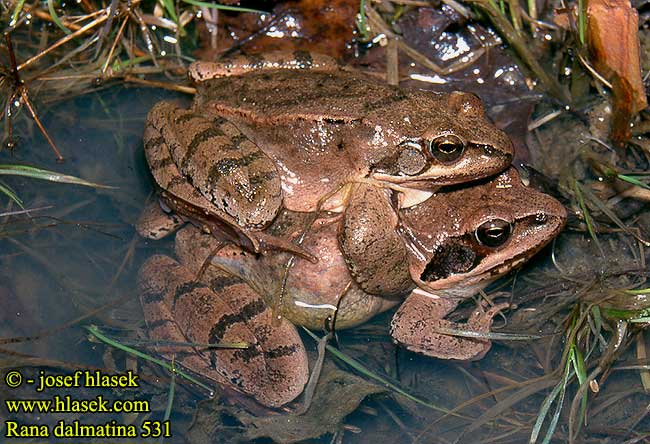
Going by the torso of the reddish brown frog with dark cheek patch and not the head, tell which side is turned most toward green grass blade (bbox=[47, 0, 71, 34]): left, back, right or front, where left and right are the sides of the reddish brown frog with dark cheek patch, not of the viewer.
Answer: back

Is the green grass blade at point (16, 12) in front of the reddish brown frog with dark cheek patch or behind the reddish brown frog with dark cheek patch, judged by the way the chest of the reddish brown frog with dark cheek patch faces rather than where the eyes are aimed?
behind

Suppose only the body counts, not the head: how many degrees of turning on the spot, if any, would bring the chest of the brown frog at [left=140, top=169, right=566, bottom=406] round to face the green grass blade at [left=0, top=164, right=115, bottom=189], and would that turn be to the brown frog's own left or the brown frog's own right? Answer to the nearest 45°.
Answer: approximately 180°

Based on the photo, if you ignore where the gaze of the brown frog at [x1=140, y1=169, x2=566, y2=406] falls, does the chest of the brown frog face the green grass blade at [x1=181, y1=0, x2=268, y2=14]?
no

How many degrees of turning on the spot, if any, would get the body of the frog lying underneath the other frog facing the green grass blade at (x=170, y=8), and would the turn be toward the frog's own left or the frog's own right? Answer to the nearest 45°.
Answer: approximately 135° to the frog's own left

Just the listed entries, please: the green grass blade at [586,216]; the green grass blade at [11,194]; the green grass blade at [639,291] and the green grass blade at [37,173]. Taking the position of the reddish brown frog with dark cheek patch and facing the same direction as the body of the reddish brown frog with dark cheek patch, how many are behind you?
2

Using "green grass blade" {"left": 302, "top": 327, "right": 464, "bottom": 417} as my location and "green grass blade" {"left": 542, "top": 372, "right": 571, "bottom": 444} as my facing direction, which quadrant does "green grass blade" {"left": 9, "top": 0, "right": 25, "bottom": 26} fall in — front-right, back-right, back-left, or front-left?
back-left

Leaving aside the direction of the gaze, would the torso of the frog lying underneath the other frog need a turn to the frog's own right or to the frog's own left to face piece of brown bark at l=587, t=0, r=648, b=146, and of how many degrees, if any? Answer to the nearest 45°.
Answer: approximately 45° to the frog's own left

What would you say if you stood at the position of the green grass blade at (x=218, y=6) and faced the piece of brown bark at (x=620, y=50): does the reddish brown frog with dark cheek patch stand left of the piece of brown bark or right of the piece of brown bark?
right

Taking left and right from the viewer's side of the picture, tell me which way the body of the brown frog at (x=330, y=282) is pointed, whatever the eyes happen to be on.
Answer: facing to the right of the viewer

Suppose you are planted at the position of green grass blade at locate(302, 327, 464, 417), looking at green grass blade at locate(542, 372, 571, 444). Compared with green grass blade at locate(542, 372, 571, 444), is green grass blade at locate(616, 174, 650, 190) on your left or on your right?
left

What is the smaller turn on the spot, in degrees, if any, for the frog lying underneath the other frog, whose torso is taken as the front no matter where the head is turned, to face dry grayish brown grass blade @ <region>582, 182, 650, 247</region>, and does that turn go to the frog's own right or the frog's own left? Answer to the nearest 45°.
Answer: approximately 45° to the frog's own left

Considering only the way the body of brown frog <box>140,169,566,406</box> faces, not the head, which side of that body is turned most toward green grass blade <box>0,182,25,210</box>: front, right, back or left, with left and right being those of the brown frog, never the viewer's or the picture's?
back

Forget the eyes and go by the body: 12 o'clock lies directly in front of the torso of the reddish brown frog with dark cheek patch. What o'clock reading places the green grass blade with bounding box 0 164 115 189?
The green grass blade is roughly at 6 o'clock from the reddish brown frog with dark cheek patch.

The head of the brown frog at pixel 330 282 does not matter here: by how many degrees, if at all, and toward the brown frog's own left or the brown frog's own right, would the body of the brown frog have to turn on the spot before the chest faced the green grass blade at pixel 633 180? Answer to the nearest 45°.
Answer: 0° — it already faces it
